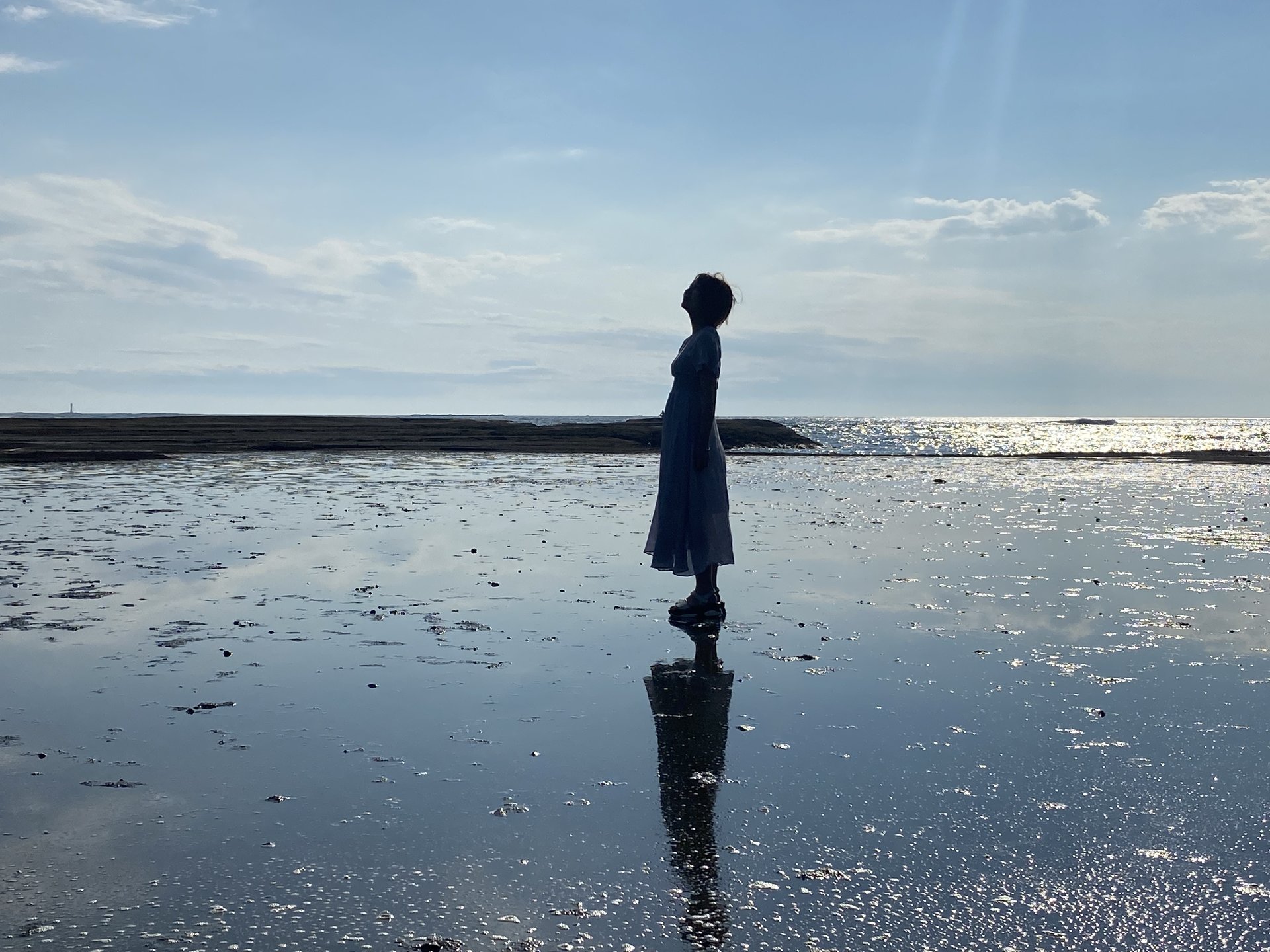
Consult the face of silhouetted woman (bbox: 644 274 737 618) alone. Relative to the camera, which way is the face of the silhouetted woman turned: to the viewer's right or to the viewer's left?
to the viewer's left

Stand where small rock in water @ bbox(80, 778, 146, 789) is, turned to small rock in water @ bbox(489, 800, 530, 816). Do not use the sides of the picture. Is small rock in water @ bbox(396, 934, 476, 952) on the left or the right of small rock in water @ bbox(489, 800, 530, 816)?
right

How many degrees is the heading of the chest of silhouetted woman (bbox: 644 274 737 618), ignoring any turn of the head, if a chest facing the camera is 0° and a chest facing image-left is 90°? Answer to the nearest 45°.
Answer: approximately 90°

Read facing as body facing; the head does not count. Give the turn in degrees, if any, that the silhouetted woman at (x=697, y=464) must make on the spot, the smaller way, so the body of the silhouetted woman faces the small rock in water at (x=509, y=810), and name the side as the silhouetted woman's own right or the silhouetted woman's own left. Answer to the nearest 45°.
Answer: approximately 90° to the silhouetted woman's own left

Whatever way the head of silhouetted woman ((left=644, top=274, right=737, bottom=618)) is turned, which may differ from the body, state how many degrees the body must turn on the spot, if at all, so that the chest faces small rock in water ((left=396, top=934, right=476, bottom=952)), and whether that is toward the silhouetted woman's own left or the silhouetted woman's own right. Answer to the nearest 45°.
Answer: approximately 90° to the silhouetted woman's own left
